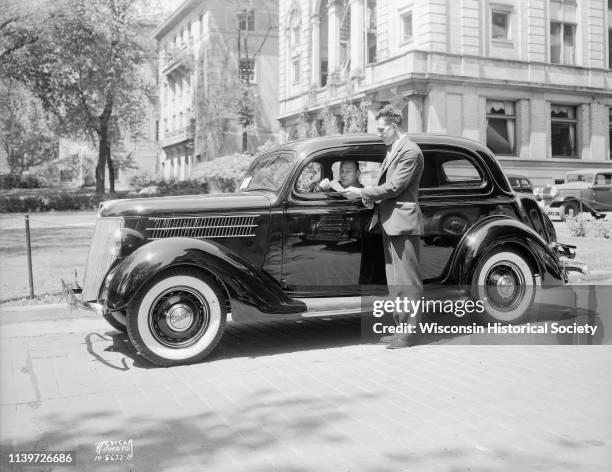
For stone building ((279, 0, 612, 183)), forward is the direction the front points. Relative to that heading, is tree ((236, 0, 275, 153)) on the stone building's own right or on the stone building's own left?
on the stone building's own right

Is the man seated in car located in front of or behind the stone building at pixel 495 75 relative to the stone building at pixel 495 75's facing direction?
in front

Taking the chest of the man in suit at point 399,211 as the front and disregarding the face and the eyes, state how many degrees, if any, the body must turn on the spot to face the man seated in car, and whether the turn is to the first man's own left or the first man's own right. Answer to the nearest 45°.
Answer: approximately 45° to the first man's own right

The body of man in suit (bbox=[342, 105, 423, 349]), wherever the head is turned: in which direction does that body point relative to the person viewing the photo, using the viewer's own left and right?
facing to the left of the viewer

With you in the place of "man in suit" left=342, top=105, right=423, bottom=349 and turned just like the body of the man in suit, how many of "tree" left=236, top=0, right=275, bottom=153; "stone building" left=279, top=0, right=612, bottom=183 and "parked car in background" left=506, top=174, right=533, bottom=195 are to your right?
3

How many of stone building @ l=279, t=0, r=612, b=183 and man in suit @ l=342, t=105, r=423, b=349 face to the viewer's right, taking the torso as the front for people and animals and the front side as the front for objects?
0

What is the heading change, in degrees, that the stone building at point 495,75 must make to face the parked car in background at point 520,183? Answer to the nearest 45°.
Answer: approximately 45° to its left

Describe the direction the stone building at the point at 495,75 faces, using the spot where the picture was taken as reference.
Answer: facing the viewer and to the left of the viewer

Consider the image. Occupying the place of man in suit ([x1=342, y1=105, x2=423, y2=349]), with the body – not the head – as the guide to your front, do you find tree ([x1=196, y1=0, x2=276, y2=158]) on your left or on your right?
on your right

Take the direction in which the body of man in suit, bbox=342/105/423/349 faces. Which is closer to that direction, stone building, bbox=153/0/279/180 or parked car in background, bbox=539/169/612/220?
the stone building

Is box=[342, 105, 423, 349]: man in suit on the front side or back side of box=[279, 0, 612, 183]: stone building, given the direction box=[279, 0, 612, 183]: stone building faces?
on the front side

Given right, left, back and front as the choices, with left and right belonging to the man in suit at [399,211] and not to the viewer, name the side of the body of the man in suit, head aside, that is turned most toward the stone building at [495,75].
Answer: right
